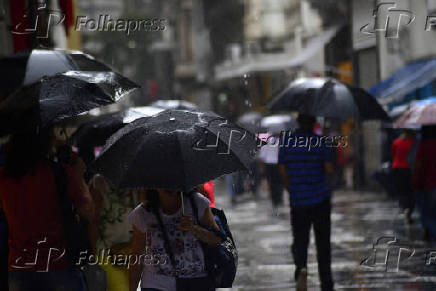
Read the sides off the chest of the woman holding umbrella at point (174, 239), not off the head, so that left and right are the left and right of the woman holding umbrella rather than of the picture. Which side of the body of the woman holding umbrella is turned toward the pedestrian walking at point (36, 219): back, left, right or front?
right

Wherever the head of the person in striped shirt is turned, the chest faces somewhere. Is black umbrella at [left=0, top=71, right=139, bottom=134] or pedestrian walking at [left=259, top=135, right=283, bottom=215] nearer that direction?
the pedestrian walking

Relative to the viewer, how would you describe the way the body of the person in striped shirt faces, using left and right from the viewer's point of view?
facing away from the viewer

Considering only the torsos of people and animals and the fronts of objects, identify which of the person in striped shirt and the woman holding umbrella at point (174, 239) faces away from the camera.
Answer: the person in striped shirt

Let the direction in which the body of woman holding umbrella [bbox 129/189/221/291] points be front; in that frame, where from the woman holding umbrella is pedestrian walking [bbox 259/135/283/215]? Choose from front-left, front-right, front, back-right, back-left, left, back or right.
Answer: back

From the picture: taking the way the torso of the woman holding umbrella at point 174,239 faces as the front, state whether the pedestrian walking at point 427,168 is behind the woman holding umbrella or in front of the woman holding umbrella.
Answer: behind

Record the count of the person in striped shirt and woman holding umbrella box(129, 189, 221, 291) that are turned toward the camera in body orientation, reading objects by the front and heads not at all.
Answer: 1
